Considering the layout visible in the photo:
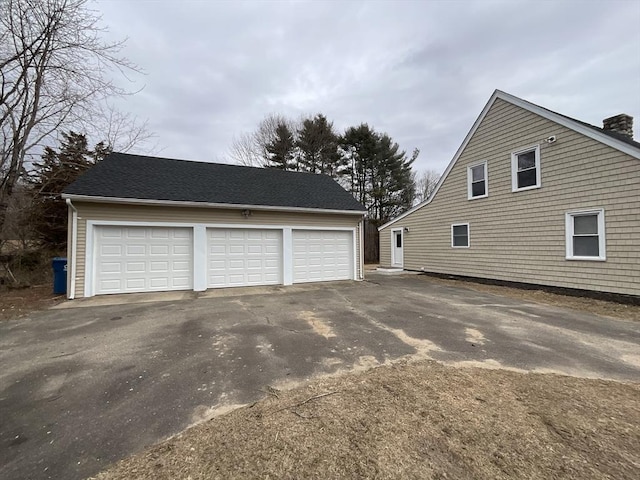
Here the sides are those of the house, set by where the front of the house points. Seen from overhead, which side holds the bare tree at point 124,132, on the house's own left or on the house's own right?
on the house's own right

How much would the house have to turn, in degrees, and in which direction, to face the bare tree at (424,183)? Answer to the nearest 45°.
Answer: approximately 90° to its right

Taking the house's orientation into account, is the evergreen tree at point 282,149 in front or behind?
behind

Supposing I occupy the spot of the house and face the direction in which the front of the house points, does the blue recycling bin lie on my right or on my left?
on my right

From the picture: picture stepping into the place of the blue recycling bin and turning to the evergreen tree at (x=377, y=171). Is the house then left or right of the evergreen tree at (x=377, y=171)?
right

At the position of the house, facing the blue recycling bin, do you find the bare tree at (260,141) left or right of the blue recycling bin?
right

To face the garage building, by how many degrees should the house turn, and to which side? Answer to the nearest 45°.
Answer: approximately 90° to its right
